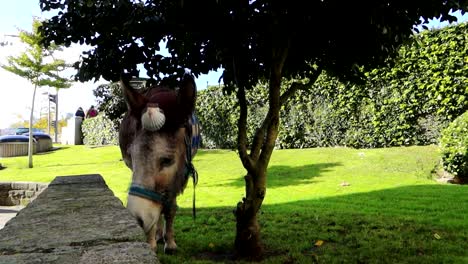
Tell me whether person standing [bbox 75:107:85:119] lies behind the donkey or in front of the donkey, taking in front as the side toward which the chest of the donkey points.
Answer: behind

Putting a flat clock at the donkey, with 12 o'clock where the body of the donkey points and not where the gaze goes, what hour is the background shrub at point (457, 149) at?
The background shrub is roughly at 8 o'clock from the donkey.

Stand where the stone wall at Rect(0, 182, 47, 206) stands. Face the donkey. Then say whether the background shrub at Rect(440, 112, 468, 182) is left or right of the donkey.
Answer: left

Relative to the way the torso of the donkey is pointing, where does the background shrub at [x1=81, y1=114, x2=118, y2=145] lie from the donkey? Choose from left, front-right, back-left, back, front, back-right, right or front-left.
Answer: back

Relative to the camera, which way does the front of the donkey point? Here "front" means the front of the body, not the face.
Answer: toward the camera

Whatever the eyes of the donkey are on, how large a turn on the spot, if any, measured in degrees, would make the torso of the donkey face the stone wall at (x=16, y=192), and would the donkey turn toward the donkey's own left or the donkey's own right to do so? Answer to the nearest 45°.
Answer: approximately 135° to the donkey's own right
